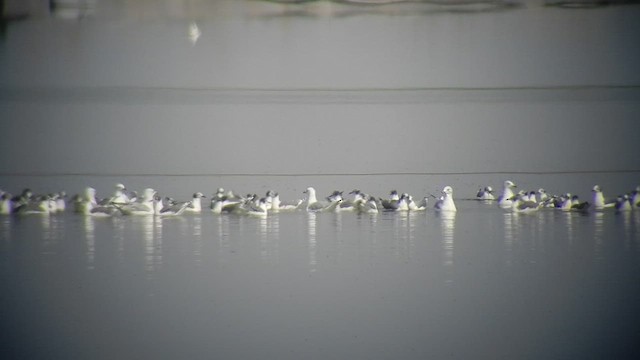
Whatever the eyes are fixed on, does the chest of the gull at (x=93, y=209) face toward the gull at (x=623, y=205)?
no

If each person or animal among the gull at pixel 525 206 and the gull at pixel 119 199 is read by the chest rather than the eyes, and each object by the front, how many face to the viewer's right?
1

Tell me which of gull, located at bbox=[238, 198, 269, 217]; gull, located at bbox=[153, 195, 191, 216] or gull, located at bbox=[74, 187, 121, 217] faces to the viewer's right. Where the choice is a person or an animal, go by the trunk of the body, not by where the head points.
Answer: gull, located at bbox=[238, 198, 269, 217]

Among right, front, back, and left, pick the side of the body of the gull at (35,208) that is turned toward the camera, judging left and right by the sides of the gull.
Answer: right

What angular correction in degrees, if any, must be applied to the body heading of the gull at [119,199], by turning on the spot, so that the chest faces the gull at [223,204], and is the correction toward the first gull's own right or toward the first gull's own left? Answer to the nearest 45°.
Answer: approximately 45° to the first gull's own right

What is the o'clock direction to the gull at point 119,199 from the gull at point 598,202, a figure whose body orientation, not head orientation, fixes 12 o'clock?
the gull at point 119,199 is roughly at 11 o'clock from the gull at point 598,202.

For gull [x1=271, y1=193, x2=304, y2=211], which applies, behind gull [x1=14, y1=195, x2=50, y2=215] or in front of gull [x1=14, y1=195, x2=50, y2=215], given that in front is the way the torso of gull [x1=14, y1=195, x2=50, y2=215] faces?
in front

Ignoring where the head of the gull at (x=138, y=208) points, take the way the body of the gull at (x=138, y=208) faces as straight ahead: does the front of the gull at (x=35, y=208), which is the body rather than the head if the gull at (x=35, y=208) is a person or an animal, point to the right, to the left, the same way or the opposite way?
the same way

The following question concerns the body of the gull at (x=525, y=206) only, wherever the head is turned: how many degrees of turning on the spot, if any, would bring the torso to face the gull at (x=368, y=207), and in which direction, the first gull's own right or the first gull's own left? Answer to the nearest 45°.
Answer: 0° — it already faces it

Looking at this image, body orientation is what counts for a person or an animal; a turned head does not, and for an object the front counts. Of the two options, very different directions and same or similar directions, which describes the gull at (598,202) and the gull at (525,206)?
same or similar directions

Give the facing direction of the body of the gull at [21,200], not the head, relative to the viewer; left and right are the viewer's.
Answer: facing to the right of the viewer

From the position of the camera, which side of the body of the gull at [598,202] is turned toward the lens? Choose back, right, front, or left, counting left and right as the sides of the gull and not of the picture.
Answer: left

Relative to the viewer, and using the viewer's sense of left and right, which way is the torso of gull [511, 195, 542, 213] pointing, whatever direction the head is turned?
facing to the left of the viewer
